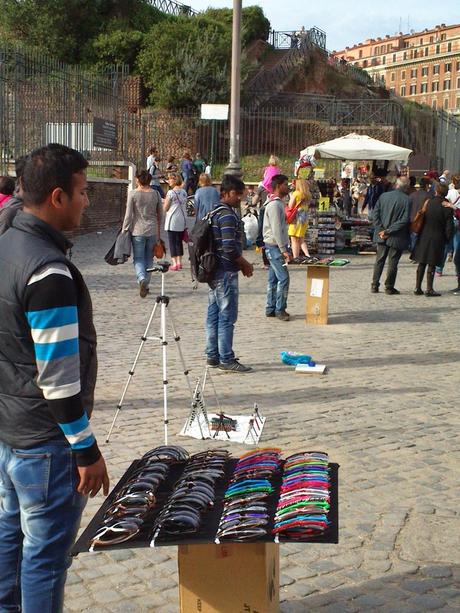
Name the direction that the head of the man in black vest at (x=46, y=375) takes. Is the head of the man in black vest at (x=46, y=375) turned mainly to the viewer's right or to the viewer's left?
to the viewer's right

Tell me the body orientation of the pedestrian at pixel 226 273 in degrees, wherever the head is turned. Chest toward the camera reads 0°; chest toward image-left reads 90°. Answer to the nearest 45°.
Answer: approximately 270°

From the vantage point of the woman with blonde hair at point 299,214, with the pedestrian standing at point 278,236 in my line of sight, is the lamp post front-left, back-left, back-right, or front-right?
back-right

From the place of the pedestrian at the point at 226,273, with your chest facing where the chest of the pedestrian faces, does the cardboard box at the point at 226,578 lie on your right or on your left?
on your right

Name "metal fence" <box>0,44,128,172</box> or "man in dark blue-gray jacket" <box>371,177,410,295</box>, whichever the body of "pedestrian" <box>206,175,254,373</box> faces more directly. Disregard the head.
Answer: the man in dark blue-gray jacket
